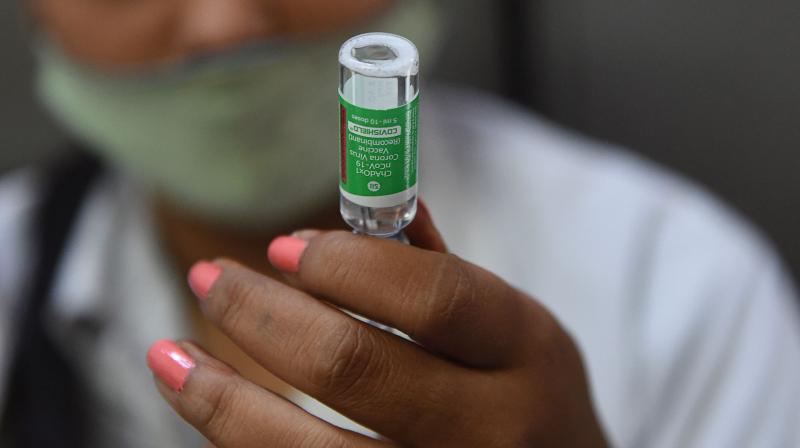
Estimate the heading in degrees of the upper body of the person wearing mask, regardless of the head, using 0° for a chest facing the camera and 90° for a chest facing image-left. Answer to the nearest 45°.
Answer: approximately 0°
